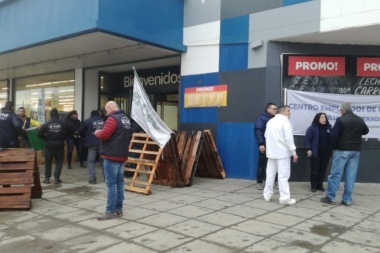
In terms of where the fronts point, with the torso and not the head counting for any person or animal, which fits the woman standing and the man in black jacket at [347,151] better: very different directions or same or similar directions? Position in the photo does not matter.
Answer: very different directions

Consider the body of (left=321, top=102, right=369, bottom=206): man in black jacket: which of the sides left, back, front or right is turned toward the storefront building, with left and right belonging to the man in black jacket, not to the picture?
front

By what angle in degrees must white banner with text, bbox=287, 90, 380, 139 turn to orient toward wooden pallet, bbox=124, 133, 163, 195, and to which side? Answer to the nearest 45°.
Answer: approximately 45° to its right

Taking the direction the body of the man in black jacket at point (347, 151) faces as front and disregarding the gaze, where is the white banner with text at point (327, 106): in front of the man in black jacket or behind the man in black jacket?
in front

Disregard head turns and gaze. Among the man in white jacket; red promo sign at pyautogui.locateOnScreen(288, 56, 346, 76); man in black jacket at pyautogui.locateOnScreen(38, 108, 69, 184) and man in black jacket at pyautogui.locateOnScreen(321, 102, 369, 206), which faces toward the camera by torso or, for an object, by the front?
the red promo sign

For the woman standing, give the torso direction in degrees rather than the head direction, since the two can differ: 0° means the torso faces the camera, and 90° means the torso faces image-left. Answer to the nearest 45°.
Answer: approximately 315°

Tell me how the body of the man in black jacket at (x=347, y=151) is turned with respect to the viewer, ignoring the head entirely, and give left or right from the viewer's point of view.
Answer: facing away from the viewer and to the left of the viewer

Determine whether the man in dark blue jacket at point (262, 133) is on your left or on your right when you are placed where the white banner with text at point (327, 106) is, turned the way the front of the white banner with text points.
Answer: on your right

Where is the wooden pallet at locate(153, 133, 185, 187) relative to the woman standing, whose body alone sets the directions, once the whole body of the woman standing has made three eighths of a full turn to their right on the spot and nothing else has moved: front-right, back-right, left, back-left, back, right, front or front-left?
front

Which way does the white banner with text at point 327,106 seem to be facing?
toward the camera

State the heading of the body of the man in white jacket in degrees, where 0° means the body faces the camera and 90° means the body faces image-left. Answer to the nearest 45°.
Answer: approximately 225°
